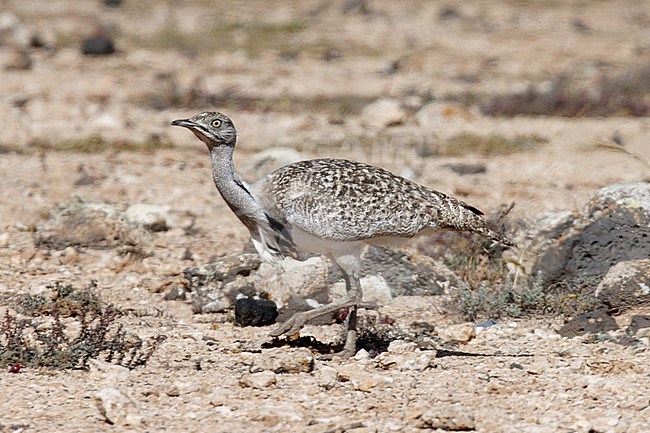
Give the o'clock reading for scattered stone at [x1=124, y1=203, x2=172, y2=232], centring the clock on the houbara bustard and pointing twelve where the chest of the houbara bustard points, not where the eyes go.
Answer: The scattered stone is roughly at 2 o'clock from the houbara bustard.

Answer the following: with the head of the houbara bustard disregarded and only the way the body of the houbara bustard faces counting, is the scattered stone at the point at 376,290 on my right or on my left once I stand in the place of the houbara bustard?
on my right

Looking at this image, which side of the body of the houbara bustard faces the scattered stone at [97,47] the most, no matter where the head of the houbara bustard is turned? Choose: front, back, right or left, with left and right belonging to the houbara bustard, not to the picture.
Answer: right

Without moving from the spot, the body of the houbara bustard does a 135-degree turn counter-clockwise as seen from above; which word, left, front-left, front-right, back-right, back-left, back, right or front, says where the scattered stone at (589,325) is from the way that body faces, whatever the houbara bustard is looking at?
front-left

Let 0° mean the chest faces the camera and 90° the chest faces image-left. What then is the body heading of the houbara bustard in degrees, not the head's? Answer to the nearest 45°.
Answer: approximately 90°

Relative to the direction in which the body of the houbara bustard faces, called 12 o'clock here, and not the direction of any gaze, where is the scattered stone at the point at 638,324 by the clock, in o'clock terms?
The scattered stone is roughly at 6 o'clock from the houbara bustard.

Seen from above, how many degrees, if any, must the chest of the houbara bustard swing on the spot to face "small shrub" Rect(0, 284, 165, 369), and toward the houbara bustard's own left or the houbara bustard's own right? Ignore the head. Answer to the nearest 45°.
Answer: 0° — it already faces it

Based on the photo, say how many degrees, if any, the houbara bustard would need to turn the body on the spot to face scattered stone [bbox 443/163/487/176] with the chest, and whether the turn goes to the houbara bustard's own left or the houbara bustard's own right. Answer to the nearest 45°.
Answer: approximately 90° to the houbara bustard's own right

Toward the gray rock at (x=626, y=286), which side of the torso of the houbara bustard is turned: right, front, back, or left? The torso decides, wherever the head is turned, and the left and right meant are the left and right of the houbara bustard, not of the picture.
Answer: back

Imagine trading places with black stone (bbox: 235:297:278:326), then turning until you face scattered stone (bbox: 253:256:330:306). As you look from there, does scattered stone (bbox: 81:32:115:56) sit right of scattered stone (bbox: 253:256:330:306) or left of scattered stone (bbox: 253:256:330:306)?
left

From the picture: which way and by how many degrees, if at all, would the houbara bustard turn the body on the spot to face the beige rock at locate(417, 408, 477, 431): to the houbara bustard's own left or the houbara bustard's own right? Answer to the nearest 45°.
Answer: approximately 135° to the houbara bustard's own left
